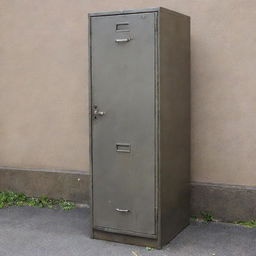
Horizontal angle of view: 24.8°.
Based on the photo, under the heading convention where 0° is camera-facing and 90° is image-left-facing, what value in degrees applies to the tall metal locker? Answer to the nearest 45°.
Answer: approximately 45°

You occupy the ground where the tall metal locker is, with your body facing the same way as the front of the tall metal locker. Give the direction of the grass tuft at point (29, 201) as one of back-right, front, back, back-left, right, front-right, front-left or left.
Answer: right
